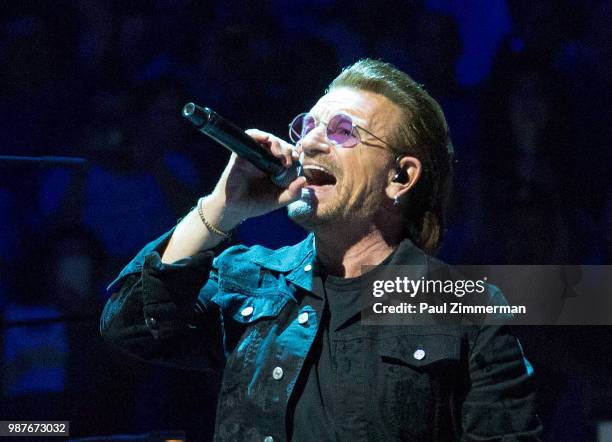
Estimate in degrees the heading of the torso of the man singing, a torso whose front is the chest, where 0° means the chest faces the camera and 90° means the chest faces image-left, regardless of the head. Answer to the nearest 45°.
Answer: approximately 45°
